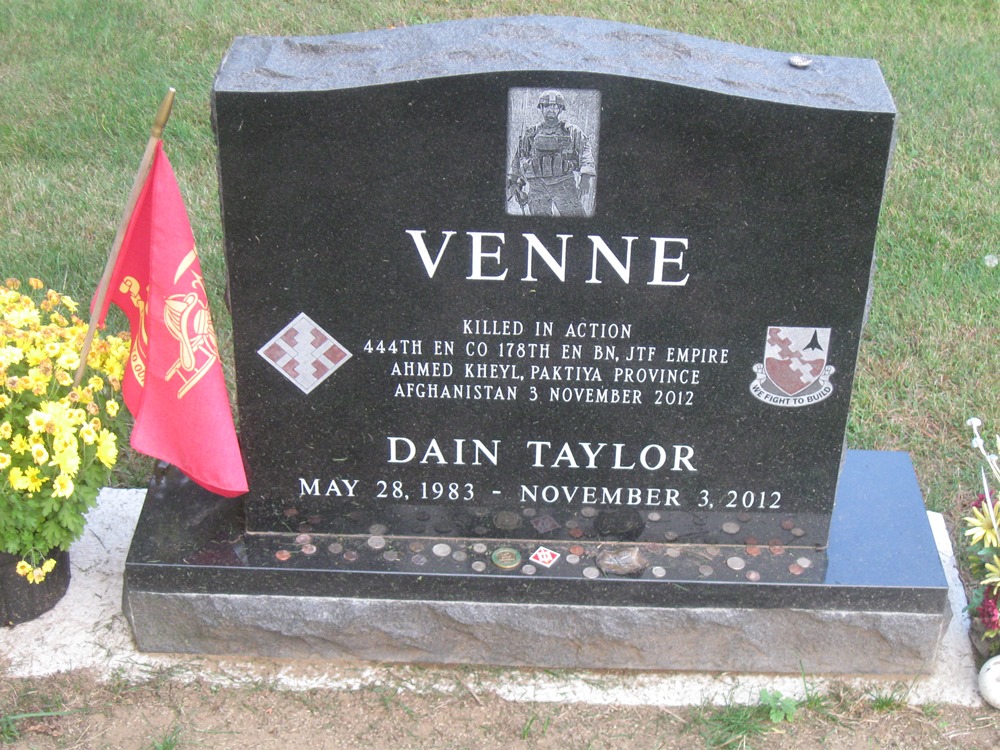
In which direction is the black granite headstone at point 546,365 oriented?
toward the camera

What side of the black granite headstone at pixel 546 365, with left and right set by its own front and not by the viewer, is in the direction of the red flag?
right
